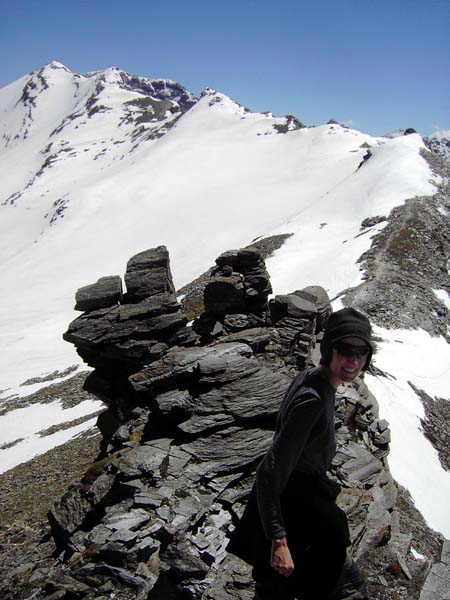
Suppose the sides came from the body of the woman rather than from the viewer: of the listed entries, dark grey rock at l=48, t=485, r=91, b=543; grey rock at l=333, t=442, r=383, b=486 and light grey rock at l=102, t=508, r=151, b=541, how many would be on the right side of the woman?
0

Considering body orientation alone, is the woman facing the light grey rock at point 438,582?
no
